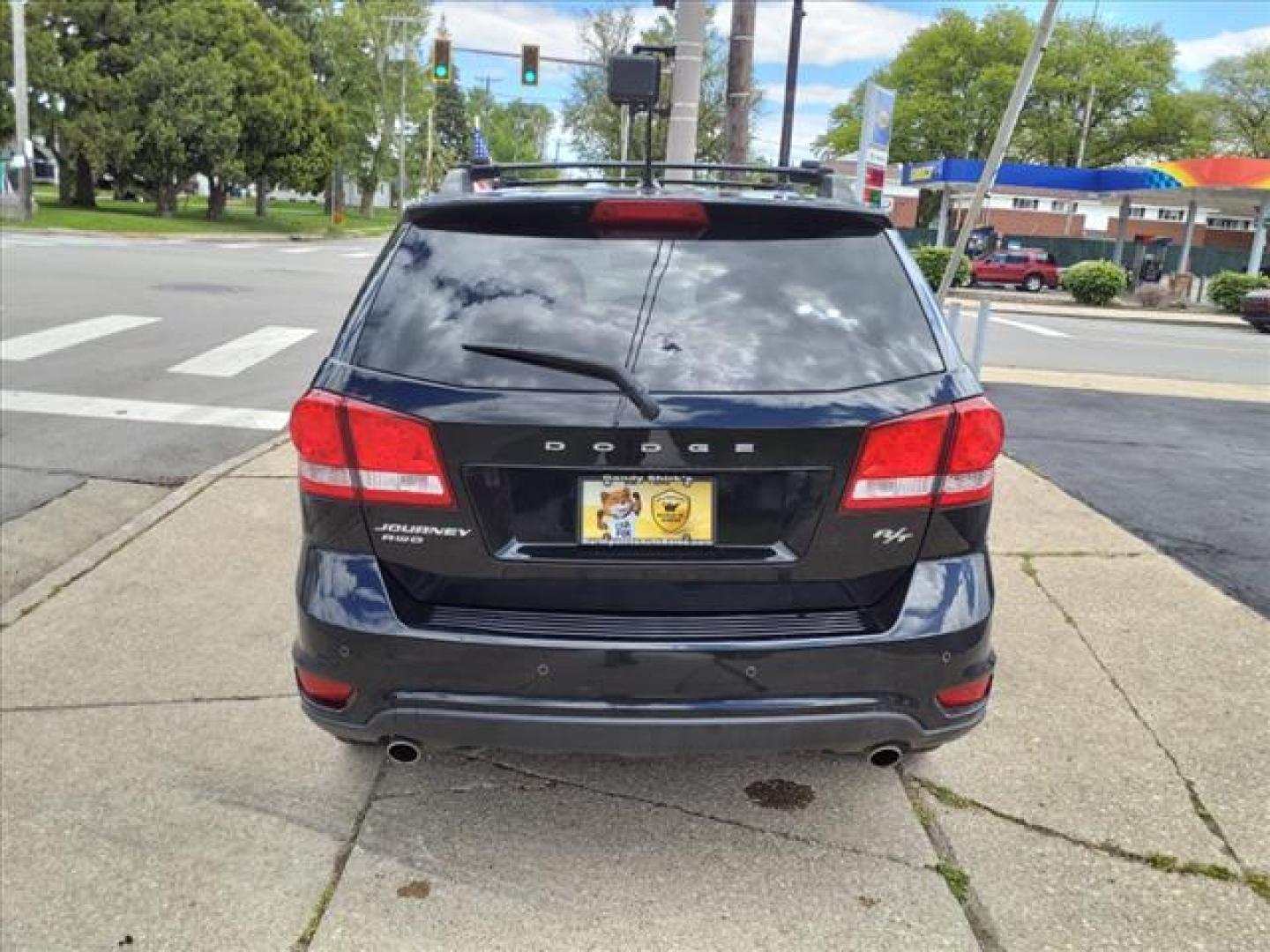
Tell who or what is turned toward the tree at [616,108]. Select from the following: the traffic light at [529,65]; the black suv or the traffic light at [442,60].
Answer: the black suv

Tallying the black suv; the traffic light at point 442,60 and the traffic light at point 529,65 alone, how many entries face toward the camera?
2

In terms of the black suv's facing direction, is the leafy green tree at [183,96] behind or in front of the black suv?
in front

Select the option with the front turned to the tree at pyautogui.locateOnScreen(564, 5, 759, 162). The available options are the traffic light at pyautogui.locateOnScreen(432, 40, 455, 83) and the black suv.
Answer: the black suv

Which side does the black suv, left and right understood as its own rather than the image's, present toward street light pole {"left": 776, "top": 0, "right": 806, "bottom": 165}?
front

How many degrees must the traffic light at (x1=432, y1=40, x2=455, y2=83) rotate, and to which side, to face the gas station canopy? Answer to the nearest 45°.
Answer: approximately 90° to its left

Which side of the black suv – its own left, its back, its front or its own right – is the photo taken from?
back

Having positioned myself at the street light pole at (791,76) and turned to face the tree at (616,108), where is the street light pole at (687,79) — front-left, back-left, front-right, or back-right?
back-left

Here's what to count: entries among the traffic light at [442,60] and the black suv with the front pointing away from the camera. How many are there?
1

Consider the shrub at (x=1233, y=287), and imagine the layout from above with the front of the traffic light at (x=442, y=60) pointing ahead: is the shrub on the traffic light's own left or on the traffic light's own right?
on the traffic light's own left
